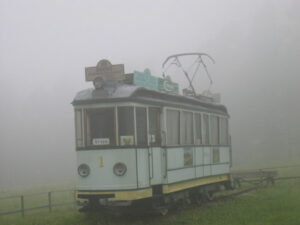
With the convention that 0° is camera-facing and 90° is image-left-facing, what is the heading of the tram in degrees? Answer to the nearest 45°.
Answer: approximately 45°
